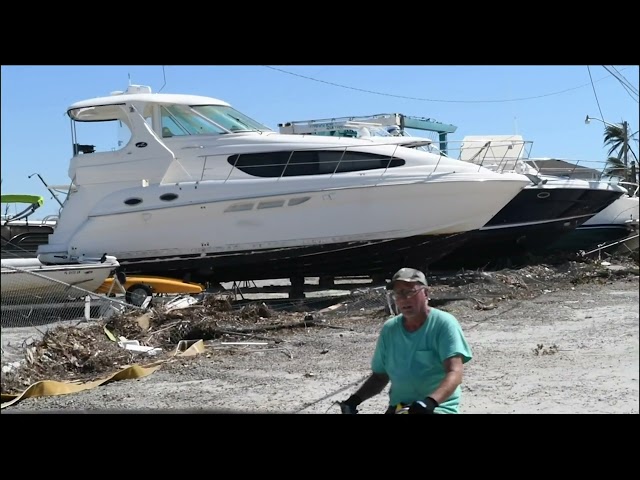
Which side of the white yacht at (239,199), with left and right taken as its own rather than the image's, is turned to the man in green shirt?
right

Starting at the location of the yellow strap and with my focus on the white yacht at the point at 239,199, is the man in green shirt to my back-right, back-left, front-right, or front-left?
back-right

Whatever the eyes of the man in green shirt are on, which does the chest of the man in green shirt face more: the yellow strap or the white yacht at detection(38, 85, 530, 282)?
the yellow strap

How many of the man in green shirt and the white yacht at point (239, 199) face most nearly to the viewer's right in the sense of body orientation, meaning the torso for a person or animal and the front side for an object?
1

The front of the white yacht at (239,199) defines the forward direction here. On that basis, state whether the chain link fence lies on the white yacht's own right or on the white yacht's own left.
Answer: on the white yacht's own right

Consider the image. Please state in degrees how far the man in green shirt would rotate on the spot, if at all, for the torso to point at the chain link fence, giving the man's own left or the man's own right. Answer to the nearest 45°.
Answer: approximately 90° to the man's own right

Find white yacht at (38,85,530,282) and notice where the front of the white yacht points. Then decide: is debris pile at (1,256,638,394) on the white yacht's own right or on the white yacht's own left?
on the white yacht's own right

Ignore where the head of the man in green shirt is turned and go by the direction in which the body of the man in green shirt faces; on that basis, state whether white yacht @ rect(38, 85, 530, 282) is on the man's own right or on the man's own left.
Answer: on the man's own right

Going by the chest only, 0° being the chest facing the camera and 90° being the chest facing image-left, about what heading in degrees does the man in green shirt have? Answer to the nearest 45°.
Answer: approximately 45°

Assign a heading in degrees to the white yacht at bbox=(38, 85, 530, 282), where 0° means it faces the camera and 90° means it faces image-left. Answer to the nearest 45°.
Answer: approximately 270°
